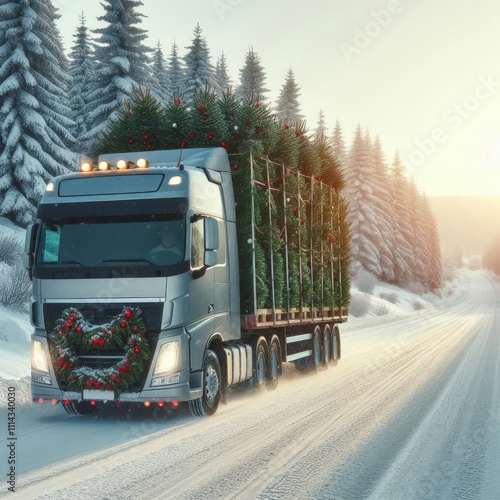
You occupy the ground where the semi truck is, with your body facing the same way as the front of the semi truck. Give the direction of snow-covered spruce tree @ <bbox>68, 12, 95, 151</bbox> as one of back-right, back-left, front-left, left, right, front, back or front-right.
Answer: back-right

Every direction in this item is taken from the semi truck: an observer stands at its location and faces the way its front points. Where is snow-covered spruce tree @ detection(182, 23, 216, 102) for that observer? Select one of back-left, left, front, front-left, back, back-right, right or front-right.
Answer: back-right

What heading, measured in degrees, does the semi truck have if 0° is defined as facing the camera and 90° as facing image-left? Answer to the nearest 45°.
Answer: approximately 45°

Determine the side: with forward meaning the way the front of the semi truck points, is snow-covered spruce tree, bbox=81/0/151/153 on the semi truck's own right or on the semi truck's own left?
on the semi truck's own right

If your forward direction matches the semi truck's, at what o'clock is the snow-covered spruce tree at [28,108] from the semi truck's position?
The snow-covered spruce tree is roughly at 4 o'clock from the semi truck.
